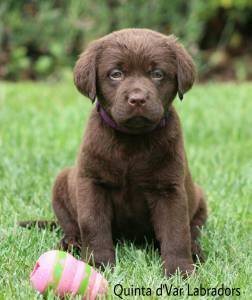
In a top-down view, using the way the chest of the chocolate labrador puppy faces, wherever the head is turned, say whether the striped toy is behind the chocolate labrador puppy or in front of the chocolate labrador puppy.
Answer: in front

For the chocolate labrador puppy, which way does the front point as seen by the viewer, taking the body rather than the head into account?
toward the camera
